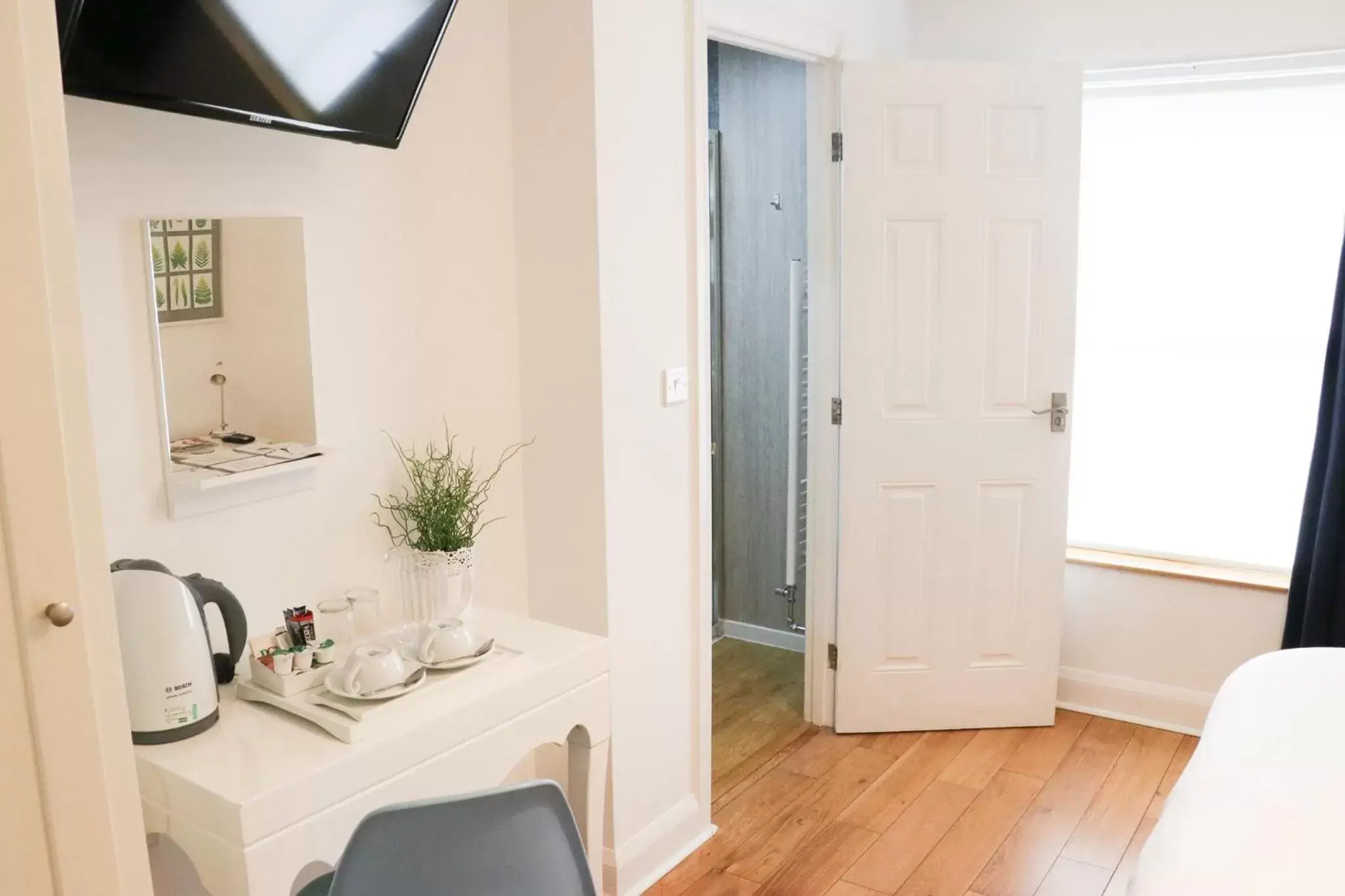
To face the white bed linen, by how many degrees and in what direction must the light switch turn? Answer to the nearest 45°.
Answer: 0° — it already faces it

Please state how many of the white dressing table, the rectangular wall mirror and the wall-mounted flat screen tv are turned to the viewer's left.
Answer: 0

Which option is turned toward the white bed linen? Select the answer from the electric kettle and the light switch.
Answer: the light switch

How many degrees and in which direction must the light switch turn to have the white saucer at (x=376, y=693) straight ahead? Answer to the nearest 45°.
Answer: approximately 90° to its right

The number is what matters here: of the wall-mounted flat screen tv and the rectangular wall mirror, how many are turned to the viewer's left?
0

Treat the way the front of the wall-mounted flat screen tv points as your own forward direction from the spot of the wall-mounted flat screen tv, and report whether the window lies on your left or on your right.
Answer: on your left

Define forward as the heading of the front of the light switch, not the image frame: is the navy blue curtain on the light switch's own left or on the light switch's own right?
on the light switch's own left

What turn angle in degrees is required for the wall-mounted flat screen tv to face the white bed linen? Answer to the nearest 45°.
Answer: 0° — it already faces it

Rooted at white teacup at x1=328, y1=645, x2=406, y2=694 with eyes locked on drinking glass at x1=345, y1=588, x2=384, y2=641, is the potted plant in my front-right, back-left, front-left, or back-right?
front-right

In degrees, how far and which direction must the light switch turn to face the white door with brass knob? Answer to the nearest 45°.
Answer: approximately 90° to its right

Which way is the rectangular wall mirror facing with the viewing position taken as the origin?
facing the viewer and to the right of the viewer
